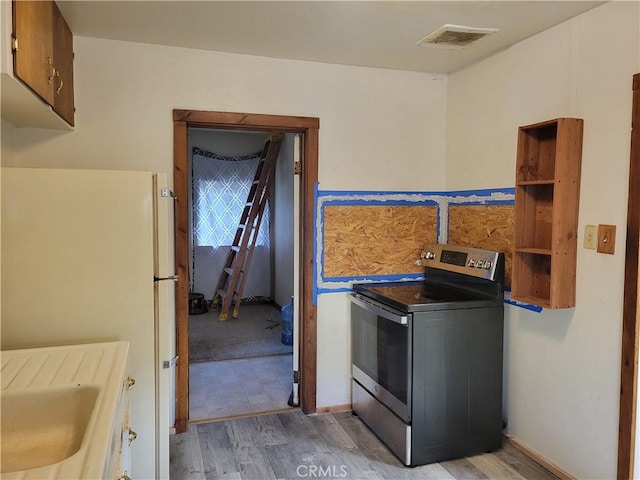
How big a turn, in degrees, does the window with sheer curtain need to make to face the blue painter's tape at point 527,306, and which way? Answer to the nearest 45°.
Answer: approximately 45° to its left

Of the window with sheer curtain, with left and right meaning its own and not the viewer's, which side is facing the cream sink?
front

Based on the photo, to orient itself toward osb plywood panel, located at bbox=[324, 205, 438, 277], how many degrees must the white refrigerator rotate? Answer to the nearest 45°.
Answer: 0° — it already faces it

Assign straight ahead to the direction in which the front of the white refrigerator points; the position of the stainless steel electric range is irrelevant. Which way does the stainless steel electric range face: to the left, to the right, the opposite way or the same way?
the opposite way

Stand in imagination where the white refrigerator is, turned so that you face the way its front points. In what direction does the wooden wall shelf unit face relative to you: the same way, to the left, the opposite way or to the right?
the opposite way

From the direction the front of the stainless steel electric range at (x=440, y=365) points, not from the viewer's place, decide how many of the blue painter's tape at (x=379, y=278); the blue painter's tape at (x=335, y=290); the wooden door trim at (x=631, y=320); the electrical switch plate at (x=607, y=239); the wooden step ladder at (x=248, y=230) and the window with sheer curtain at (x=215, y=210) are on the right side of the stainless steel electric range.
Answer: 4

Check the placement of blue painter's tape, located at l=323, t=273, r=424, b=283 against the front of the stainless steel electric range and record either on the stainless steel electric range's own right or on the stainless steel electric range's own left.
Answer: on the stainless steel electric range's own right

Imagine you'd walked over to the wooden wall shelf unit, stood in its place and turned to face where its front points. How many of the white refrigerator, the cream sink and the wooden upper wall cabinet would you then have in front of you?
3

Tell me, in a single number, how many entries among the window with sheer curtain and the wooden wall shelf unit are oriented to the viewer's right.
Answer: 0

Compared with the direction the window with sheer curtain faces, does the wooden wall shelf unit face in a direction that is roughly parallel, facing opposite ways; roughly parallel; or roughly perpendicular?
roughly perpendicular

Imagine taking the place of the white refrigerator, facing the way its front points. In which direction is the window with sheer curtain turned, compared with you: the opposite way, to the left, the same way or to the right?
to the right

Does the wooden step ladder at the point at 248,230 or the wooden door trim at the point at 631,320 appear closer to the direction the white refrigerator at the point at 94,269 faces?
the wooden door trim

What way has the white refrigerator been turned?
to the viewer's right

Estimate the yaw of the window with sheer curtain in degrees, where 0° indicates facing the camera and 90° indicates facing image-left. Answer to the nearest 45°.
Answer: approximately 0°

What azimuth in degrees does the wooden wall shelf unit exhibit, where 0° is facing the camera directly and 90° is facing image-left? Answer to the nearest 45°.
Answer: approximately 45°

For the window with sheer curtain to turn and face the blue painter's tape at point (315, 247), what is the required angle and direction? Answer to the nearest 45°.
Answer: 0° — it already faces it

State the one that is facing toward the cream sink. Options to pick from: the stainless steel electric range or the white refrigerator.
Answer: the stainless steel electric range

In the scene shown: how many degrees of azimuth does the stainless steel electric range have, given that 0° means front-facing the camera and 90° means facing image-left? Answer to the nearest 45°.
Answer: approximately 45°
